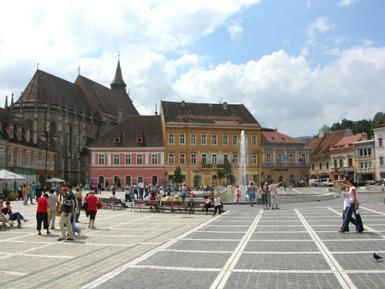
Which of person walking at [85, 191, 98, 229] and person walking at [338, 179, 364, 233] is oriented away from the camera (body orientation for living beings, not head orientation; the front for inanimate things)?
person walking at [85, 191, 98, 229]

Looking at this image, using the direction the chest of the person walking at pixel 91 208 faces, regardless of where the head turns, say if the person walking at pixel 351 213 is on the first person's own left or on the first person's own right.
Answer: on the first person's own right

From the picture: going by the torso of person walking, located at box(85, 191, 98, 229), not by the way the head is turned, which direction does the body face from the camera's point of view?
away from the camera

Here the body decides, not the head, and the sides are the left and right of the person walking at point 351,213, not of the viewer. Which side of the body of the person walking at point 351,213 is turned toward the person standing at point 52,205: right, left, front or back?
front

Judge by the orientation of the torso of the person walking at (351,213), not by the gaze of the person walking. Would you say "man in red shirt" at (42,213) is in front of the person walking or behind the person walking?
in front

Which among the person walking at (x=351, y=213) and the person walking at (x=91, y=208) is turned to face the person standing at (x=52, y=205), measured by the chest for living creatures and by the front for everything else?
the person walking at (x=351, y=213)

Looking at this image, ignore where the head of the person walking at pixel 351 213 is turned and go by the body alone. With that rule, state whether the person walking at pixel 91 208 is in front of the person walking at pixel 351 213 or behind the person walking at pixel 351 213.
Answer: in front

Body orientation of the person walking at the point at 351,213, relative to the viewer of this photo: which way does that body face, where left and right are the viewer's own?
facing to the left of the viewer
